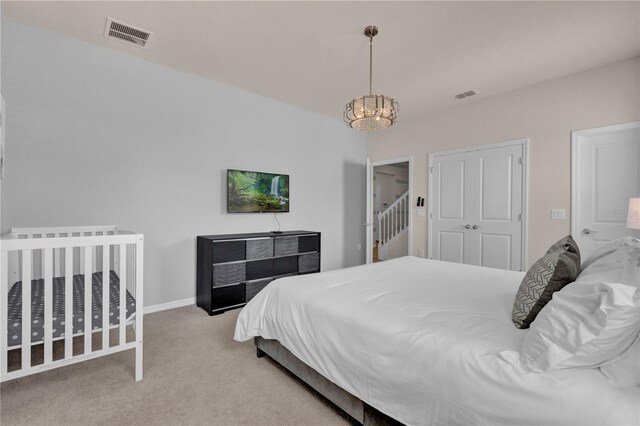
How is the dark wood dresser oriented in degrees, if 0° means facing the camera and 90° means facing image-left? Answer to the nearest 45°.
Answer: approximately 315°

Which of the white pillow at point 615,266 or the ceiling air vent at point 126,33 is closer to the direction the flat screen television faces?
the white pillow

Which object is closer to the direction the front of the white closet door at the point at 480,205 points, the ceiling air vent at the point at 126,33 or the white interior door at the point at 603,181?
the ceiling air vent

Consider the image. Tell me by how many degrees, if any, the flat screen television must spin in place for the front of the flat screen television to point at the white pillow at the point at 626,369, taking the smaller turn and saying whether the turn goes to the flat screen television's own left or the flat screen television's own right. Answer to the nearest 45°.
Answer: approximately 45° to the flat screen television's own right

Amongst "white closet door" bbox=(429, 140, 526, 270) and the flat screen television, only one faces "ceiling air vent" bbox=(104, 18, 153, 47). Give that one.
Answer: the white closet door

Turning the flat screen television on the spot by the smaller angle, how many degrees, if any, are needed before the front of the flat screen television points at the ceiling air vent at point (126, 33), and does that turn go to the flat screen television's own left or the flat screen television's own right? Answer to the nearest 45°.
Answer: approximately 90° to the flat screen television's own right

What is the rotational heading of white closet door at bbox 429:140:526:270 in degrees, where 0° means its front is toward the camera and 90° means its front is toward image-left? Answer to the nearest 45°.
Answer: approximately 45°

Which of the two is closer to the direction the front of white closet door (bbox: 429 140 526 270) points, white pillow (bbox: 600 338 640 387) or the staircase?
the white pillow

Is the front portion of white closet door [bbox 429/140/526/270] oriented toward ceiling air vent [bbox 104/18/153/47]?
yes
